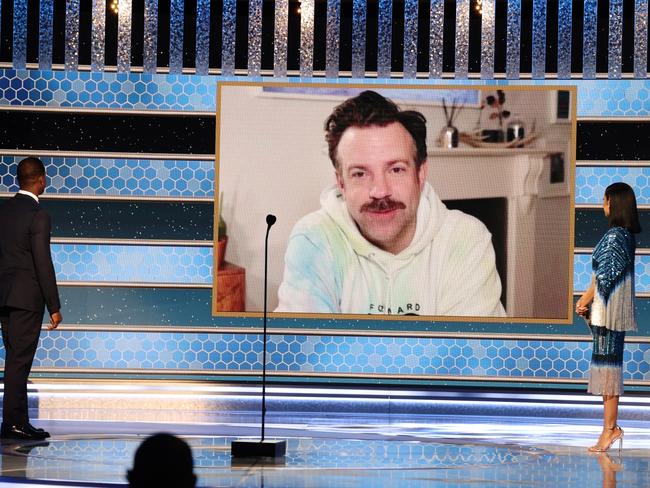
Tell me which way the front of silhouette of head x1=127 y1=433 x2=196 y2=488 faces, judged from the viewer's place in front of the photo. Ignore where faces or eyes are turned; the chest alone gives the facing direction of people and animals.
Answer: facing away from the viewer

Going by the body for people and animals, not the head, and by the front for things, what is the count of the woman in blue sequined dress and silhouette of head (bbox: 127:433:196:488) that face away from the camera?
1

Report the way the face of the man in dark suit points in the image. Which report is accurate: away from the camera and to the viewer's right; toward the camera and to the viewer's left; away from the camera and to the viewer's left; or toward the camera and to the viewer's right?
away from the camera and to the viewer's right

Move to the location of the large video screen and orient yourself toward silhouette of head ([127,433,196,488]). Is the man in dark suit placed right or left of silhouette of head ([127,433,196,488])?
right

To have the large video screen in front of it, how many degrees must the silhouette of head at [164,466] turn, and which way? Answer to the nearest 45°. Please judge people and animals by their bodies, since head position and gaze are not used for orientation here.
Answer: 0° — it already faces it

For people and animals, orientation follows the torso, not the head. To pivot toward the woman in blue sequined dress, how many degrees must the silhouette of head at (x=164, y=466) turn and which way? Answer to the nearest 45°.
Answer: approximately 45° to its right

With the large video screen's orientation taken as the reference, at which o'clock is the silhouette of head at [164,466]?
The silhouette of head is roughly at 12 o'clock from the large video screen.

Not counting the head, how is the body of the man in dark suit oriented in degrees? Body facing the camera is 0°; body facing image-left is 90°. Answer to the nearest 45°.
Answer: approximately 225°

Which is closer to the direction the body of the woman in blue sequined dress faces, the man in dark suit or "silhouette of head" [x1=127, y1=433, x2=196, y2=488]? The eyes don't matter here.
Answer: the man in dark suit

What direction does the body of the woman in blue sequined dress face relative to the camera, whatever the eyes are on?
to the viewer's left

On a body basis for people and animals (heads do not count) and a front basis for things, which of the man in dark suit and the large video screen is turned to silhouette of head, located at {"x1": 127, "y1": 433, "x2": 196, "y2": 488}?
the large video screen

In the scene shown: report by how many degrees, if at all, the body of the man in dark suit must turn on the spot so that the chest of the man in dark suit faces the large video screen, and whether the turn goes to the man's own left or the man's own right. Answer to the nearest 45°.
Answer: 0° — they already face it

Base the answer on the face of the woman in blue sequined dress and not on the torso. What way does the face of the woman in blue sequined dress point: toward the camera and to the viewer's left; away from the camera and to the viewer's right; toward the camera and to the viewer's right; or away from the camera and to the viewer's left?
away from the camera and to the viewer's left

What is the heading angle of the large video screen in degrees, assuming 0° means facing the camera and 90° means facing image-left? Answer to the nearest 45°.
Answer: approximately 0°
